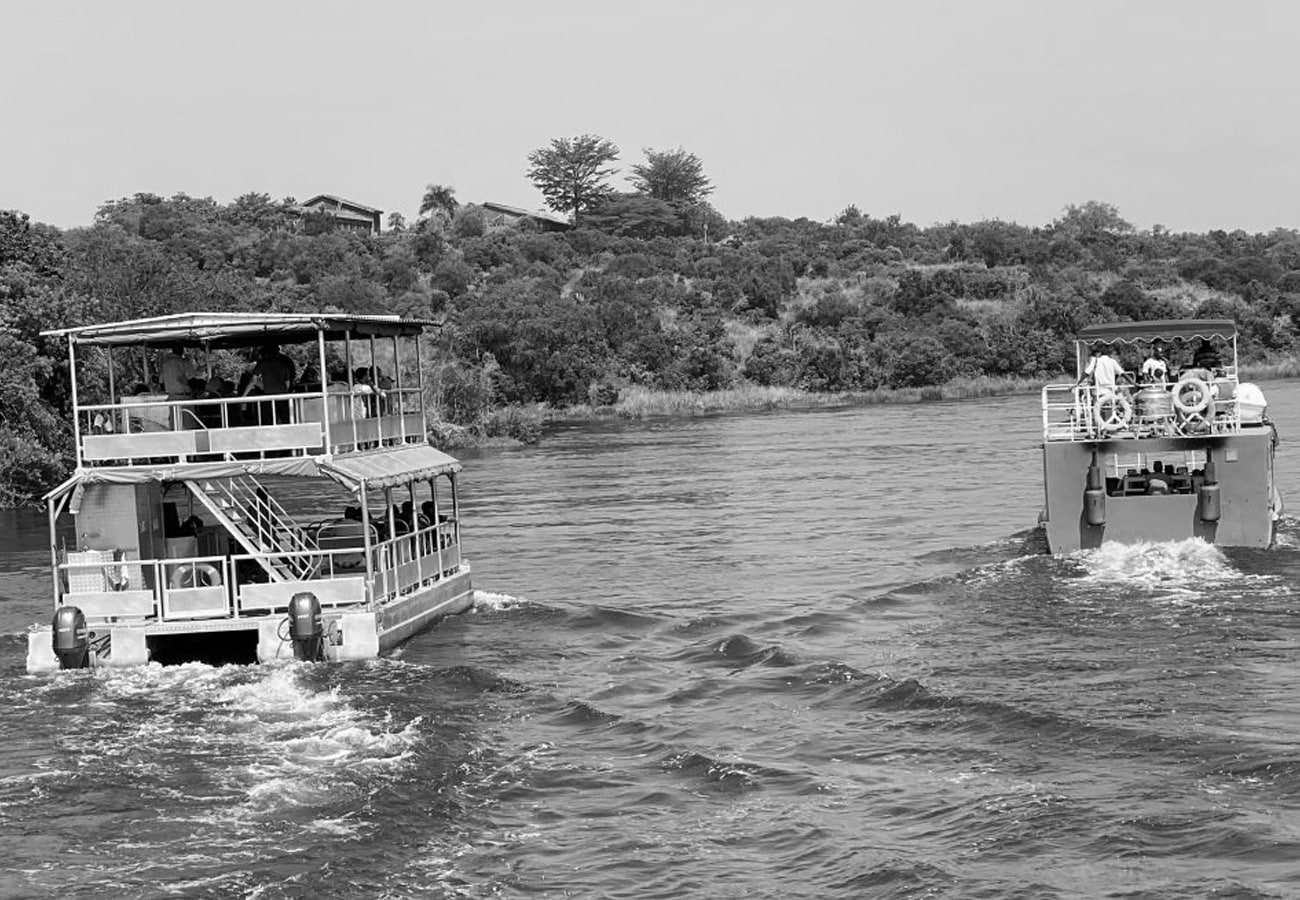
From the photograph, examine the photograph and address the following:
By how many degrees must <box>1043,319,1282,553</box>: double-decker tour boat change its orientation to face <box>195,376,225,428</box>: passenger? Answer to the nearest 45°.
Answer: approximately 135° to its left

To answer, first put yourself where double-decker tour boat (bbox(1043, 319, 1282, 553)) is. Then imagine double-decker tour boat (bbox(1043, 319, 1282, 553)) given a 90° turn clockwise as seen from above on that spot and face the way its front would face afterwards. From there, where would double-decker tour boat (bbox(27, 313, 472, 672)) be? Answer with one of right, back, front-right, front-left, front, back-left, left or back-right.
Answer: back-right

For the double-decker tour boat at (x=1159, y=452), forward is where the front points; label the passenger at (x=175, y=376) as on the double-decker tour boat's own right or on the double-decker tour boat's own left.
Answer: on the double-decker tour boat's own left

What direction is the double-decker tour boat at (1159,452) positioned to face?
away from the camera
